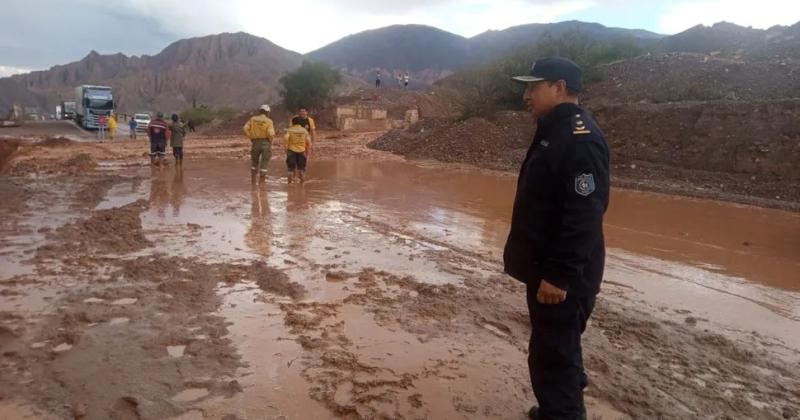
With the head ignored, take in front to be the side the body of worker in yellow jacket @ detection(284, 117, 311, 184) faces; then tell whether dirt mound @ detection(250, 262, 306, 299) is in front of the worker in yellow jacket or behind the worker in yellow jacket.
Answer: behind

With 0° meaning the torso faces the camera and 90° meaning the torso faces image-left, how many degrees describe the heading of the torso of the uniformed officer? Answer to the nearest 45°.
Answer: approximately 90°

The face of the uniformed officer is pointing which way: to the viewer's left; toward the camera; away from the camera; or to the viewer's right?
to the viewer's left

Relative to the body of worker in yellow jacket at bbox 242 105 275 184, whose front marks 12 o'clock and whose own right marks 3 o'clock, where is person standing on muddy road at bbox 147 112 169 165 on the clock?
The person standing on muddy road is roughly at 11 o'clock from the worker in yellow jacket.

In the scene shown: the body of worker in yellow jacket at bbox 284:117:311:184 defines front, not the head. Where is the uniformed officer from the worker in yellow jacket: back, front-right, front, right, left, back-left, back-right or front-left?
back

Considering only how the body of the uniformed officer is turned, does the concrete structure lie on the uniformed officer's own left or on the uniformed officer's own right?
on the uniformed officer's own right

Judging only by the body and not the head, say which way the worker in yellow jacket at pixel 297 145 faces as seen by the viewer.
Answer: away from the camera

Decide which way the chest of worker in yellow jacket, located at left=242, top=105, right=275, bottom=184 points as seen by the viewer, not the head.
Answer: away from the camera

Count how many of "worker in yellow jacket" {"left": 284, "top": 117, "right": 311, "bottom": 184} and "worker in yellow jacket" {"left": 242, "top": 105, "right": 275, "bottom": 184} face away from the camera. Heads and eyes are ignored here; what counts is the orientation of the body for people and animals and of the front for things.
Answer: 2
